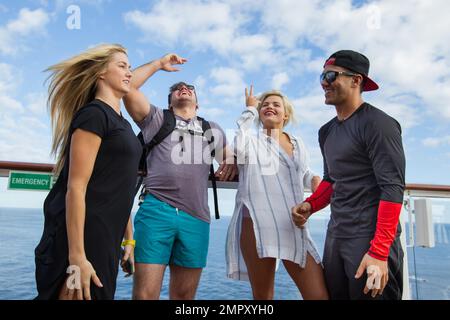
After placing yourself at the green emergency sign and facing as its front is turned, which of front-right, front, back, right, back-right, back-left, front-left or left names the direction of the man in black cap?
front-left

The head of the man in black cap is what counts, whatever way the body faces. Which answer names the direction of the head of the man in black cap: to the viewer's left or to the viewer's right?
to the viewer's left

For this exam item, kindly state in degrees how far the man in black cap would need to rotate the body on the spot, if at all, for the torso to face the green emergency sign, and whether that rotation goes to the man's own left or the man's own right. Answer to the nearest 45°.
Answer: approximately 45° to the man's own right

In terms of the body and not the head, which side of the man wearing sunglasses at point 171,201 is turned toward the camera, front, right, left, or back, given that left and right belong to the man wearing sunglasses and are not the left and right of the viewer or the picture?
front

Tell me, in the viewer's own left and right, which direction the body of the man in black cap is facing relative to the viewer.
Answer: facing the viewer and to the left of the viewer

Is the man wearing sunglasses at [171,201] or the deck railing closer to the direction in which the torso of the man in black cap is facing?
the man wearing sunglasses

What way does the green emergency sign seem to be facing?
toward the camera

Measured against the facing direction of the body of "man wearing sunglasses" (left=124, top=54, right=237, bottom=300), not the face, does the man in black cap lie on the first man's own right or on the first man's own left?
on the first man's own left

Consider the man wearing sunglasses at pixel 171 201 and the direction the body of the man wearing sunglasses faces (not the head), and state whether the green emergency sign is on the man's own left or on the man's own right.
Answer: on the man's own right

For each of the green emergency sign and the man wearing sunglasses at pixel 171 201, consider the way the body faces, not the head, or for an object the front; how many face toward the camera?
2
